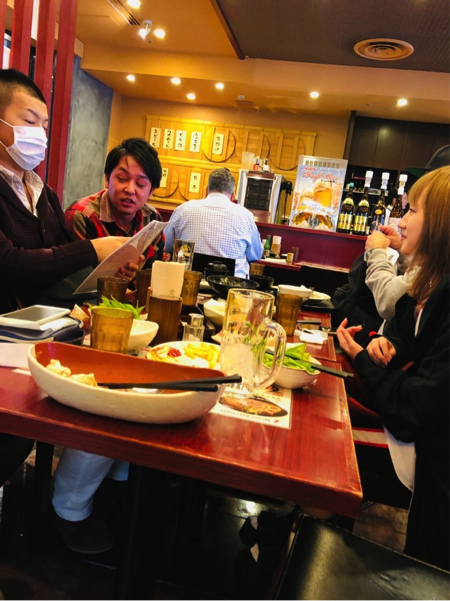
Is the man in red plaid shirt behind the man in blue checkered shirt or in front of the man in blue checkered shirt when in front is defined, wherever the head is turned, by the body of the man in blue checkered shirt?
behind

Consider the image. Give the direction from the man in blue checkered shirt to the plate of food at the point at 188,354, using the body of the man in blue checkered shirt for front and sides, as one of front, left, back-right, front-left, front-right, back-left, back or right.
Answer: back

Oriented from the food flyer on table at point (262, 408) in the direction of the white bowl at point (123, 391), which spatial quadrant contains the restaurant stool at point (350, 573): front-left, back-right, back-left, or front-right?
back-left

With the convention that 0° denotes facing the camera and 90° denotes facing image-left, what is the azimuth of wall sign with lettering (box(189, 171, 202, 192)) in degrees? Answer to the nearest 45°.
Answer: approximately 0°

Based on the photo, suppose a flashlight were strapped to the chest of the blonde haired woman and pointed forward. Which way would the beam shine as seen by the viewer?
to the viewer's left

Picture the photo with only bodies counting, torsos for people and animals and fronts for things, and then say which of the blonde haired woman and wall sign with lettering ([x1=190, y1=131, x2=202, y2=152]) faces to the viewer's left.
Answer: the blonde haired woman

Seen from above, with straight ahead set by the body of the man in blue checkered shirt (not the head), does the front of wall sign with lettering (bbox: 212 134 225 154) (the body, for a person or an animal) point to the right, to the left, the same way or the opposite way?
the opposite way

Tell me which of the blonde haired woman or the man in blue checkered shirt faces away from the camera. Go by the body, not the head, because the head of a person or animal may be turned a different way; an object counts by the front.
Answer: the man in blue checkered shirt

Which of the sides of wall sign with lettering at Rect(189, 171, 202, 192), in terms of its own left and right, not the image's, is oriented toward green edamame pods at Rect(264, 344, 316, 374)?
front

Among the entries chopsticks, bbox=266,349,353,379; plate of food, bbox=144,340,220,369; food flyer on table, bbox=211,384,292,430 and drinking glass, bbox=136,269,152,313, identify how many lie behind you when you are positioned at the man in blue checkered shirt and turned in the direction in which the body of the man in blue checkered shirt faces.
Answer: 4

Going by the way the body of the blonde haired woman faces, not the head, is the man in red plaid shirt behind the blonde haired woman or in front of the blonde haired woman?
in front

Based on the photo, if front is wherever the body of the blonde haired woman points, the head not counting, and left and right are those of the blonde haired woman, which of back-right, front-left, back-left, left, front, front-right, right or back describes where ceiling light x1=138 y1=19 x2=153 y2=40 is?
front-right

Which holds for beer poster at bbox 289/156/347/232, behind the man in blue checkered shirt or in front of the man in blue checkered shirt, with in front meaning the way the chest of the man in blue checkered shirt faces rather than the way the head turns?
in front

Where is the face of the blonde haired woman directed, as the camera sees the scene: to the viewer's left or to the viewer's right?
to the viewer's left
